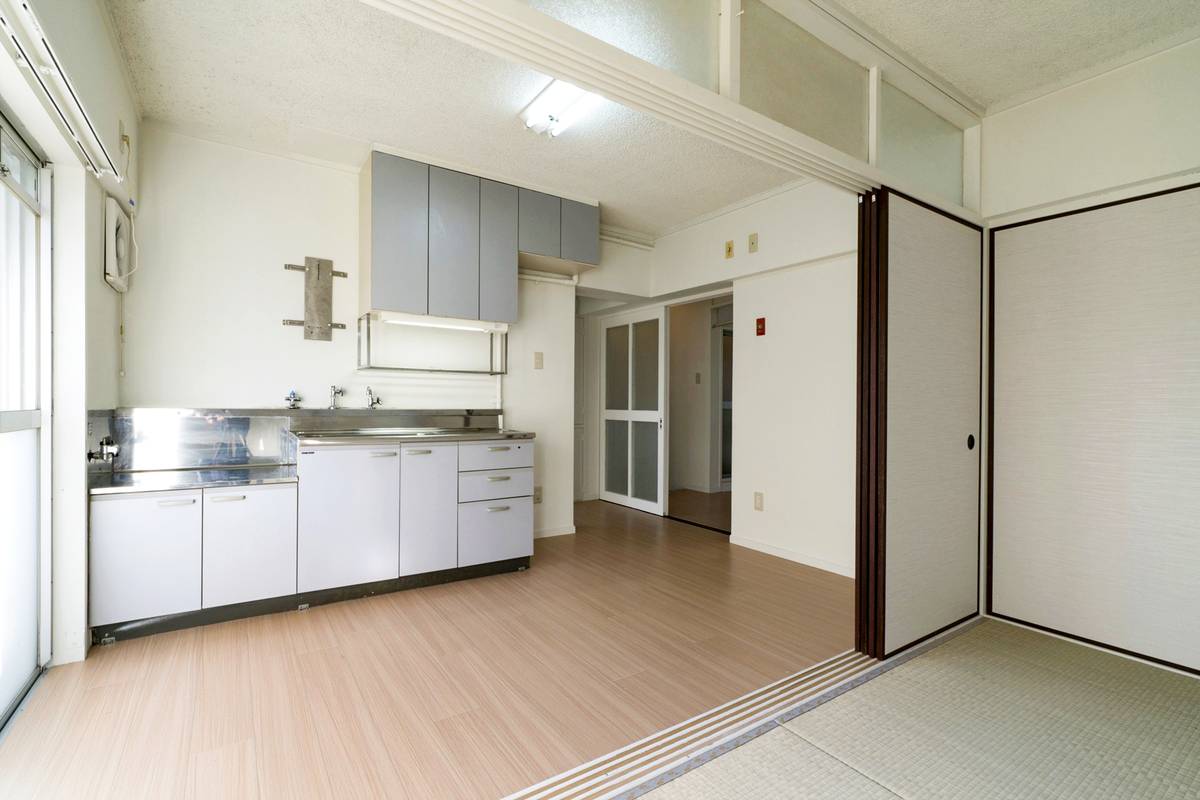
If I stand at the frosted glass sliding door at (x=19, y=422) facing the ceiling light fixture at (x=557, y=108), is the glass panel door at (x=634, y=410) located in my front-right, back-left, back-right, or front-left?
front-left

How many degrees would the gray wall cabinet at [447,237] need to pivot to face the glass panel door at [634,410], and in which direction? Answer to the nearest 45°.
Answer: approximately 90° to its left

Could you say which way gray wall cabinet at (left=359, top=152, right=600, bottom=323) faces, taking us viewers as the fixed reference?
facing the viewer and to the right of the viewer

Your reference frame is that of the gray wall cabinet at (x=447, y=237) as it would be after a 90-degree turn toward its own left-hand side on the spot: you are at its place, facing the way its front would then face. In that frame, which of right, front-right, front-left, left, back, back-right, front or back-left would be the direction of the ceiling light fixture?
right
